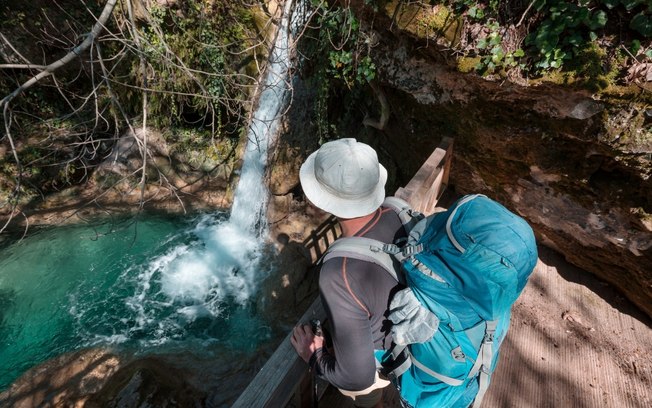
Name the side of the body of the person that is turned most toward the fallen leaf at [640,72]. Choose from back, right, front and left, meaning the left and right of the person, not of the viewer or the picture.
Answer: right

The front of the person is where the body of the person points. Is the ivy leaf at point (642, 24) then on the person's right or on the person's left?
on the person's right

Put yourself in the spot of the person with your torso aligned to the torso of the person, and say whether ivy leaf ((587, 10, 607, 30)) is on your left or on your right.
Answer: on your right

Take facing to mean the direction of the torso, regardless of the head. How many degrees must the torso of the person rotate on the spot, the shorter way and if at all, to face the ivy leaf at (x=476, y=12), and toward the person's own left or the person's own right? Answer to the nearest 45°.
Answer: approximately 45° to the person's own right

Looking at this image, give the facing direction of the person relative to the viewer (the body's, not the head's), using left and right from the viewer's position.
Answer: facing away from the viewer and to the left of the viewer

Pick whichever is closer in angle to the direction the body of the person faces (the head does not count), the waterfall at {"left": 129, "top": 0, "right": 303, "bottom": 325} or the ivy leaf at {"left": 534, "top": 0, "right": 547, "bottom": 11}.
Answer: the waterfall

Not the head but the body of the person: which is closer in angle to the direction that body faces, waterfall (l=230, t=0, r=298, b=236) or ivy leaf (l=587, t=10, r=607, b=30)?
the waterfall

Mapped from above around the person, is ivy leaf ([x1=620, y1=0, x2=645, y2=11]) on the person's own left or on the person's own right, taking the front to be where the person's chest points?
on the person's own right

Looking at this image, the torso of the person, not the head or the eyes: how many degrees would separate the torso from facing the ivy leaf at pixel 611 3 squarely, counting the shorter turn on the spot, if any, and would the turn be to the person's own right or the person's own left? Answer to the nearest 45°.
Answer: approximately 90° to the person's own right

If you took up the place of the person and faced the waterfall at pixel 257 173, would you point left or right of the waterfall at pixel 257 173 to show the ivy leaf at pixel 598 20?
right

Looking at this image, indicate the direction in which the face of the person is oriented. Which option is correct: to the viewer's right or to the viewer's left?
to the viewer's left

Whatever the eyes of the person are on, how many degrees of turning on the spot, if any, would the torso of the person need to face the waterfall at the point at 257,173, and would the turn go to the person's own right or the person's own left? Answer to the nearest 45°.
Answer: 0° — they already face it
